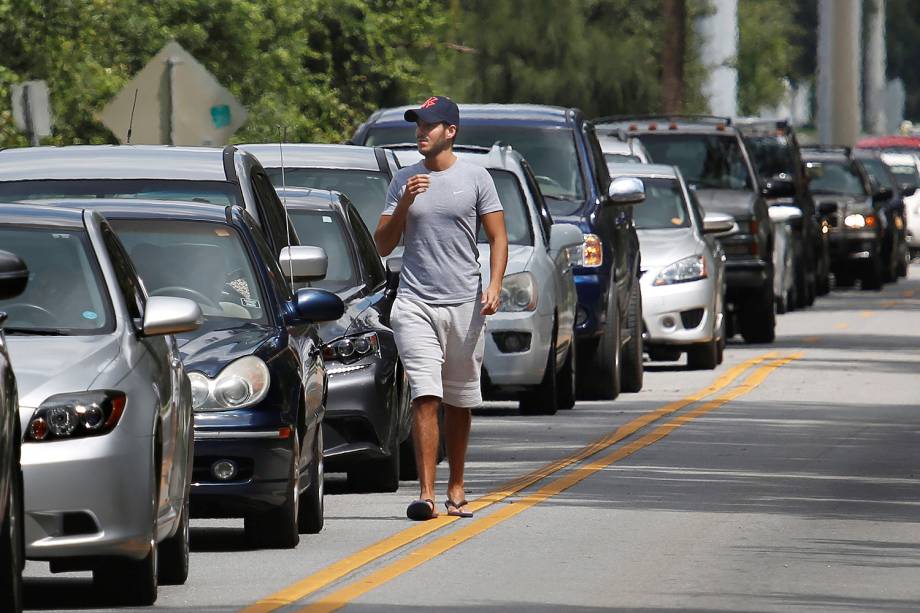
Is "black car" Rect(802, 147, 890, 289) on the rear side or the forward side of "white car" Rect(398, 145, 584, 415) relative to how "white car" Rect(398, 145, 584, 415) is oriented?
on the rear side

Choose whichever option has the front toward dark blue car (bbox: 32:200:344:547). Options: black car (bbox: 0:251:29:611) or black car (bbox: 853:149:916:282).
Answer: black car (bbox: 853:149:916:282)

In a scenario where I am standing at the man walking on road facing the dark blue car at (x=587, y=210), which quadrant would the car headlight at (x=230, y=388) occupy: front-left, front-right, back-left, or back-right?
back-left

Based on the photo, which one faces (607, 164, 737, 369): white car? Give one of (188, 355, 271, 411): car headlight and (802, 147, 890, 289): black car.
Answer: the black car

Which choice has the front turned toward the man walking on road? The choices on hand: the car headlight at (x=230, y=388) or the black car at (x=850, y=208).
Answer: the black car

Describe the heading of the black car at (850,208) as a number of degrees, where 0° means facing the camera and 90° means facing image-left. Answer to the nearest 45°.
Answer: approximately 0°
